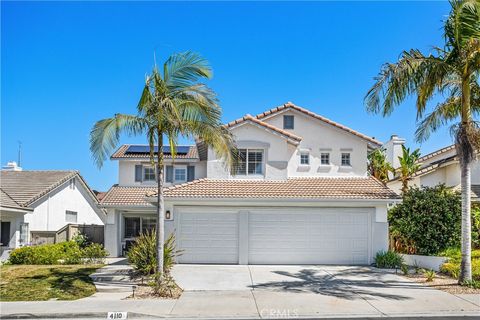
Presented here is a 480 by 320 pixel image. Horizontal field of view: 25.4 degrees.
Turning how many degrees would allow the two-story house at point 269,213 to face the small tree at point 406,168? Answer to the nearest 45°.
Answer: approximately 135° to its left

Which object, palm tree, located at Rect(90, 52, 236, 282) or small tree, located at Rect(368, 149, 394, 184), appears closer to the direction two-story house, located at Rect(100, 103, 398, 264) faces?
the palm tree

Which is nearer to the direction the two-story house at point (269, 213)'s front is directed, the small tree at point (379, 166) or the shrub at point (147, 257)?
the shrub

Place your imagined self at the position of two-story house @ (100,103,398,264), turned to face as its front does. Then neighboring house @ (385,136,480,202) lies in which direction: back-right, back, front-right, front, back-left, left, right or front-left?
back-left

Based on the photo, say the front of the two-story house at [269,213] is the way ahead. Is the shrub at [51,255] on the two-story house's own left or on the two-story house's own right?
on the two-story house's own right

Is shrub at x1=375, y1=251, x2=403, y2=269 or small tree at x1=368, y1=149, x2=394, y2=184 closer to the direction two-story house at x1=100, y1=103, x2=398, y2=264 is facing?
the shrub

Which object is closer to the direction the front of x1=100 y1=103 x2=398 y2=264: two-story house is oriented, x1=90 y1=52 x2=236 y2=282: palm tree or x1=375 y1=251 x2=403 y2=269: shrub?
the palm tree

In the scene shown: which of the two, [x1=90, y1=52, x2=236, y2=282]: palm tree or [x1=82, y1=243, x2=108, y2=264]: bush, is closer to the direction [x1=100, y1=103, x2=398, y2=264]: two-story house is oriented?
the palm tree

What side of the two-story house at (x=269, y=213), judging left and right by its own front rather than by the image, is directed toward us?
front
